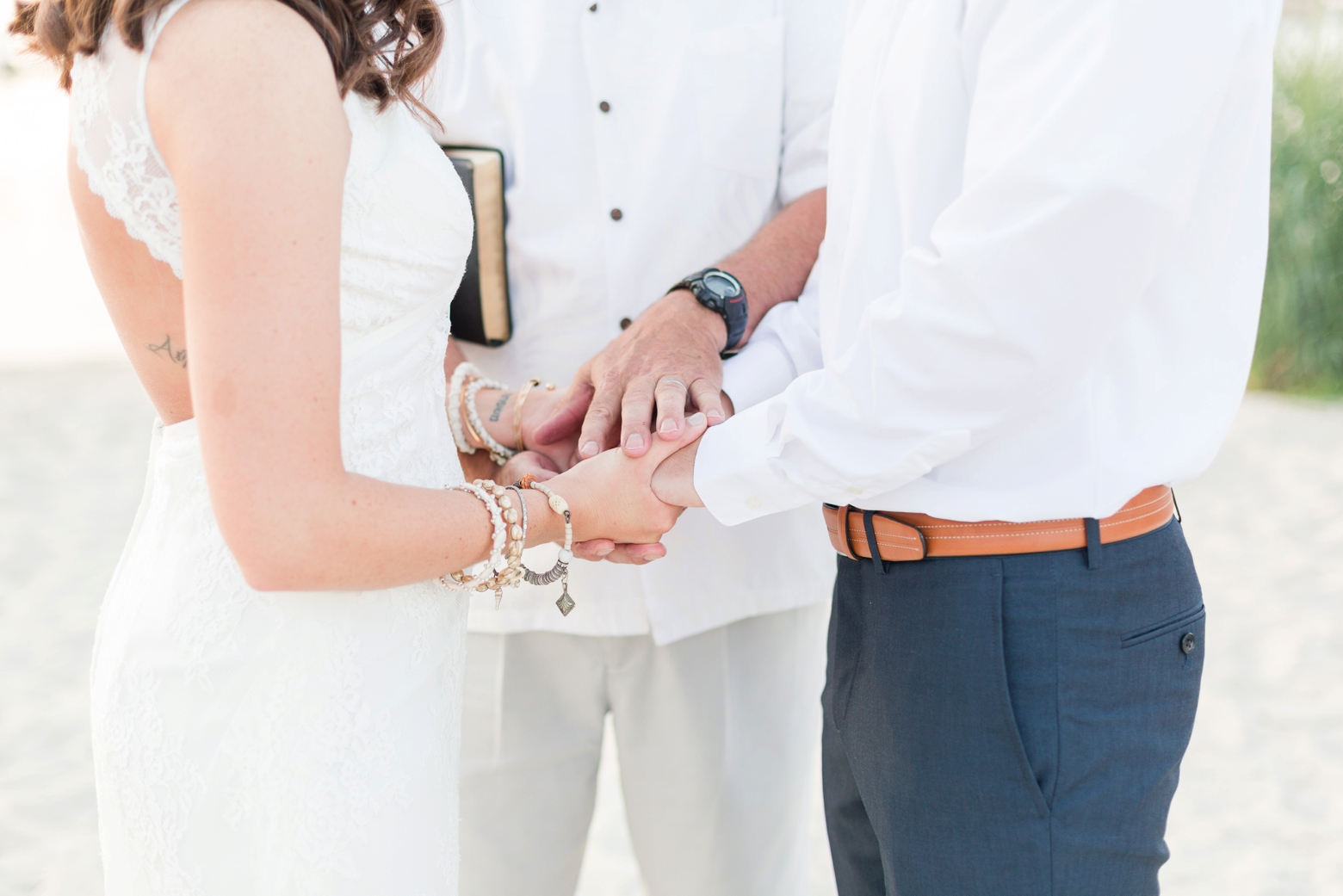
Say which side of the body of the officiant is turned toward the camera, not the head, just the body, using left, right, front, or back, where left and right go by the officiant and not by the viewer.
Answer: front

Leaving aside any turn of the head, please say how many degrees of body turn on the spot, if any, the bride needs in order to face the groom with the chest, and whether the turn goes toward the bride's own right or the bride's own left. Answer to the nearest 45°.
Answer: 0° — they already face them

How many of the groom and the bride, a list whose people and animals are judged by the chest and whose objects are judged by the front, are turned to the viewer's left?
1

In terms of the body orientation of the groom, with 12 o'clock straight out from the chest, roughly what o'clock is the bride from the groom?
The bride is roughly at 11 o'clock from the groom.

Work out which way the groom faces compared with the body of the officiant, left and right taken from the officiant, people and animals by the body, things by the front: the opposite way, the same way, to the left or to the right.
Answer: to the right

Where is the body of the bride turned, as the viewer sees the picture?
to the viewer's right

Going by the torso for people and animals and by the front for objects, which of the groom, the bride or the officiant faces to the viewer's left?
the groom

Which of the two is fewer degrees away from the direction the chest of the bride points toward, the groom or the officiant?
the groom

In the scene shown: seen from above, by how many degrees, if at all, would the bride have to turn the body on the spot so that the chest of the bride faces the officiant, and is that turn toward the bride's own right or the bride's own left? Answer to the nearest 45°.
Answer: approximately 45° to the bride's own left

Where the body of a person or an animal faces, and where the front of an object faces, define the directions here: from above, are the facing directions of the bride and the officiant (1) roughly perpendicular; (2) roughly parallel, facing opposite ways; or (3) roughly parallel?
roughly perpendicular

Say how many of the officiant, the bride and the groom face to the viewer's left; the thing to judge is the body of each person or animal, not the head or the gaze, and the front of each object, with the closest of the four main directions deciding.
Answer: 1

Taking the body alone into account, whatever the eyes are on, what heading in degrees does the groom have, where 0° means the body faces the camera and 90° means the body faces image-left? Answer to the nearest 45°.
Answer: approximately 90°

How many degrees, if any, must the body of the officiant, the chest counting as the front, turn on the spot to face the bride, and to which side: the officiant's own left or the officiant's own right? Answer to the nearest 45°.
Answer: approximately 45° to the officiant's own right

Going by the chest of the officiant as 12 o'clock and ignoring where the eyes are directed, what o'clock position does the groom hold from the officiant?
The groom is roughly at 11 o'clock from the officiant.

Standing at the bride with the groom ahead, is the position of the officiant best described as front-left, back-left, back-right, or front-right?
front-left
